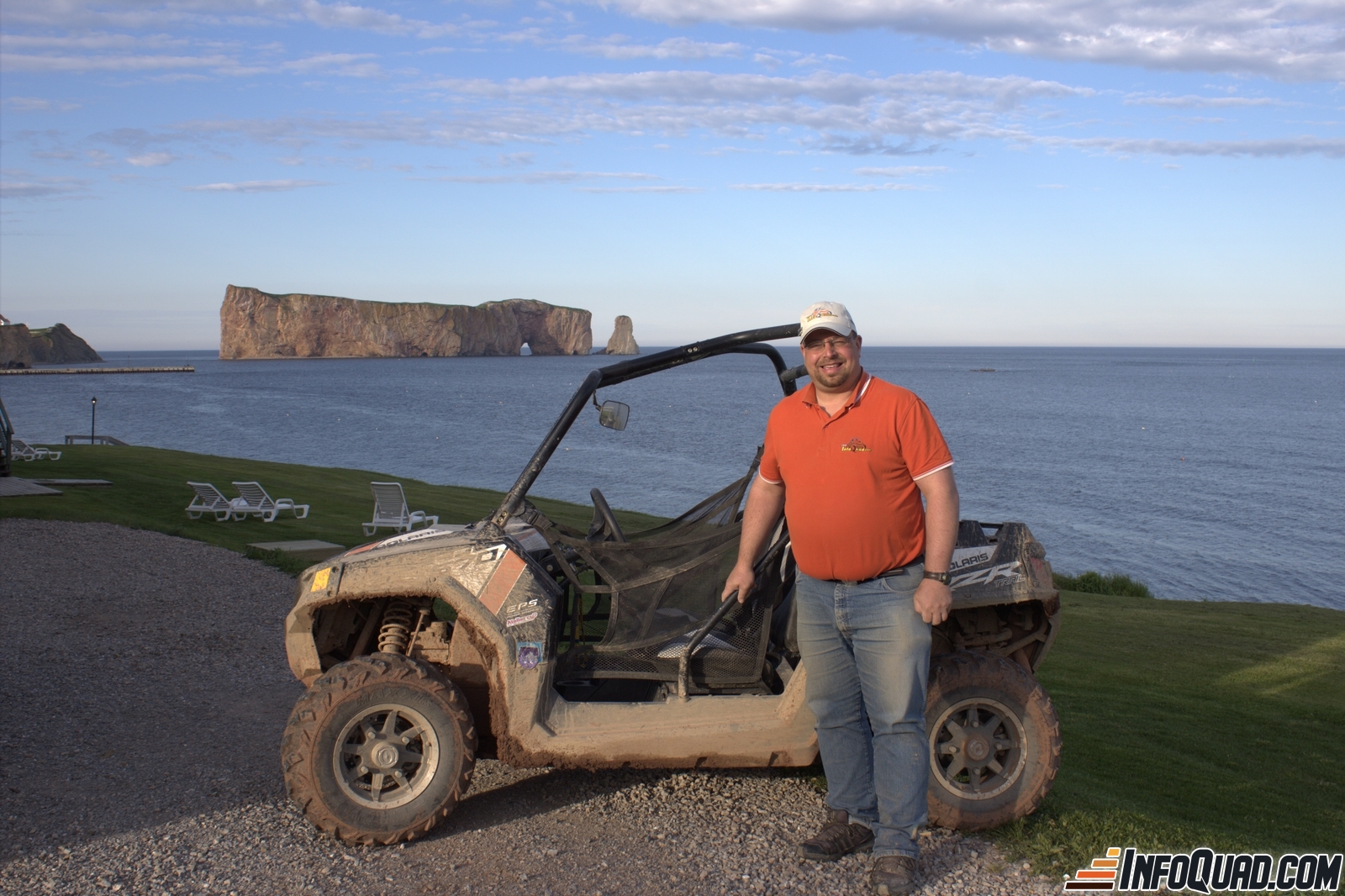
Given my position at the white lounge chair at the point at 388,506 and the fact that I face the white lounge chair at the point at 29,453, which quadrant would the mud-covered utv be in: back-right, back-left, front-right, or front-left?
back-left

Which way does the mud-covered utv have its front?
to the viewer's left

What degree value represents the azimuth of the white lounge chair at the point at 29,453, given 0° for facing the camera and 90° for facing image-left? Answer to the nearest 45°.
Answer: approximately 270°

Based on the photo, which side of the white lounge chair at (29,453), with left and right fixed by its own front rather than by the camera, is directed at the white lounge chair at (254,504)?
right

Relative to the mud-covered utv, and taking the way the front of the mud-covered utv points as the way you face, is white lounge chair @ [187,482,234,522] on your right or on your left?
on your right

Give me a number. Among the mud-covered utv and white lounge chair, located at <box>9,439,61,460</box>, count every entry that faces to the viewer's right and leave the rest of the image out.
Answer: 1

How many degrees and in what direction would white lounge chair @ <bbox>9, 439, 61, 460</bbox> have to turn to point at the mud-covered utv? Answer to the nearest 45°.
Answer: approximately 90° to its right

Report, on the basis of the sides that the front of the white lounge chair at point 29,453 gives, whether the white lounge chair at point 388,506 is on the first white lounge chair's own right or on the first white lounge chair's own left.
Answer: on the first white lounge chair's own right

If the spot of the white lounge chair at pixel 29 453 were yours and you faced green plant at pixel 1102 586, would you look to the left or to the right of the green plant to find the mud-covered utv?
right
